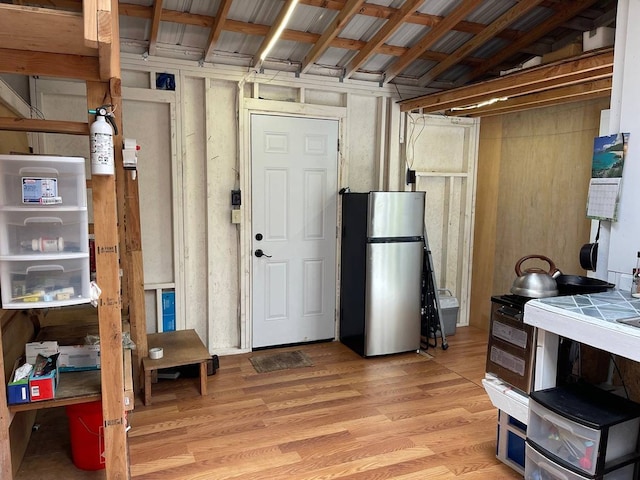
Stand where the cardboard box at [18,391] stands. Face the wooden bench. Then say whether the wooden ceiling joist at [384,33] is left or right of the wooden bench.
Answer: right

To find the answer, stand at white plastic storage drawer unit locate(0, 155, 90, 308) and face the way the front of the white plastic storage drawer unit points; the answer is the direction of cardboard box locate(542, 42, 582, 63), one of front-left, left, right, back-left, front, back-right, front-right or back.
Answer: left

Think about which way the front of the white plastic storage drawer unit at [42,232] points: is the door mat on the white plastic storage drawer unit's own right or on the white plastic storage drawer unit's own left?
on the white plastic storage drawer unit's own left

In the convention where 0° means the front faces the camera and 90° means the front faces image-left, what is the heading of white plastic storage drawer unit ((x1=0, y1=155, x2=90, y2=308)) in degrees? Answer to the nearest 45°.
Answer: approximately 0°

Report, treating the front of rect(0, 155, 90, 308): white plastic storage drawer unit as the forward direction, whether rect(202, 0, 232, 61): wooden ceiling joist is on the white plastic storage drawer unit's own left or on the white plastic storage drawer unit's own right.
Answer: on the white plastic storage drawer unit's own left

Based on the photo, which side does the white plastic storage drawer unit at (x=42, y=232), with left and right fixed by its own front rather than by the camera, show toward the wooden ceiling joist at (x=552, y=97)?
left
